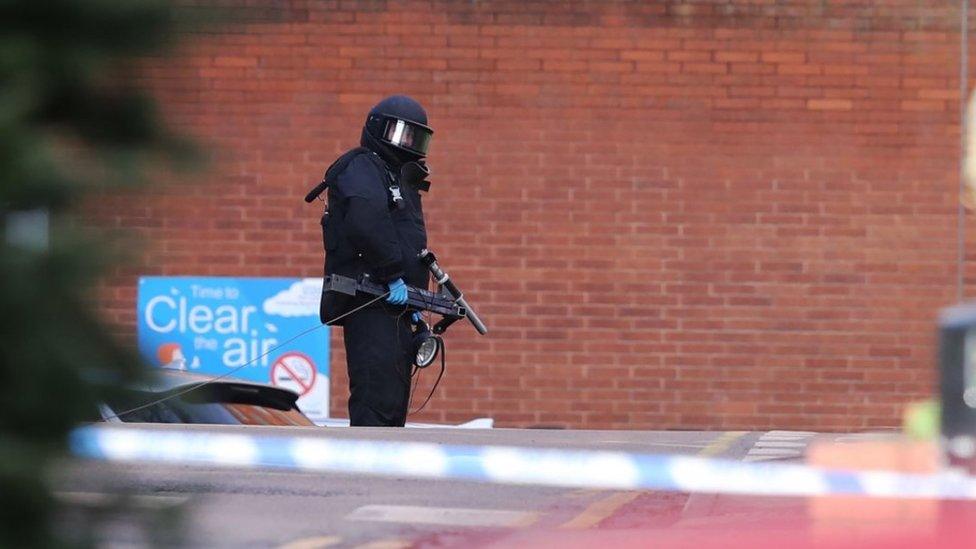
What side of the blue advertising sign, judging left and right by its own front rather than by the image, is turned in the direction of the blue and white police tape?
front

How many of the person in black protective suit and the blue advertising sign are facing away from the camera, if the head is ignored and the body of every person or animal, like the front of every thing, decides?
0

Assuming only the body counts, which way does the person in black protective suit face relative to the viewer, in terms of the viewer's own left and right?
facing the viewer and to the right of the viewer

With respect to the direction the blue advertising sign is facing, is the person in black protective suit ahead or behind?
ahead

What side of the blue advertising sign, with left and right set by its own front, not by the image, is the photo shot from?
front

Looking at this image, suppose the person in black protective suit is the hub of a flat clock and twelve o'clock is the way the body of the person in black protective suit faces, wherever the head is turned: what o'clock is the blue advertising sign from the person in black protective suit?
The blue advertising sign is roughly at 7 o'clock from the person in black protective suit.

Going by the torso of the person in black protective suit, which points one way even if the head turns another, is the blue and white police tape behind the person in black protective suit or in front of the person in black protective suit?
in front
